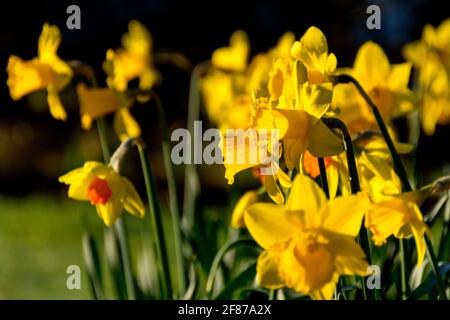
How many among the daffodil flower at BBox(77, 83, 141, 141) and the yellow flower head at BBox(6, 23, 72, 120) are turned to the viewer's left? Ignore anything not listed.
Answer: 2

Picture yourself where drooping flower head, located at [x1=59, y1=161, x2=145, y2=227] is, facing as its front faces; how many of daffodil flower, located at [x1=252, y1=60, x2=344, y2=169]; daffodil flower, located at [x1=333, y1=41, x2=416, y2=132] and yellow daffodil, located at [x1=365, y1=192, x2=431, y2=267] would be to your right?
0

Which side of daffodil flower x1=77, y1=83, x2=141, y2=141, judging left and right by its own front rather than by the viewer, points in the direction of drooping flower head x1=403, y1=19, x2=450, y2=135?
back

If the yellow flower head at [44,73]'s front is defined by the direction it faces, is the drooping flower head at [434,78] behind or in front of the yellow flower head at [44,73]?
behind

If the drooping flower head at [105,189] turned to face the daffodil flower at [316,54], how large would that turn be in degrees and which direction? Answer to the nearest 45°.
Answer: approximately 90° to its left

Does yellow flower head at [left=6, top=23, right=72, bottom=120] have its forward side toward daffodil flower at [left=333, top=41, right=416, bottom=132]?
no

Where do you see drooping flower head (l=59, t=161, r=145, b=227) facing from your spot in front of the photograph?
facing the viewer and to the left of the viewer

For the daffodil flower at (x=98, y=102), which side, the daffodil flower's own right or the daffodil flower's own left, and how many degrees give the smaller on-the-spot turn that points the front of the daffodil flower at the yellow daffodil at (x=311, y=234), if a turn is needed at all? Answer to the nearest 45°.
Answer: approximately 135° to the daffodil flower's own left

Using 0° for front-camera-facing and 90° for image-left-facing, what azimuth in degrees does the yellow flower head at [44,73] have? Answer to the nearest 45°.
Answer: approximately 90°

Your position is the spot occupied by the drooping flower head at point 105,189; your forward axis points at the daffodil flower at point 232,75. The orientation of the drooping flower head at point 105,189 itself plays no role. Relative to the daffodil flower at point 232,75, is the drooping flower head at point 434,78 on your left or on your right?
right

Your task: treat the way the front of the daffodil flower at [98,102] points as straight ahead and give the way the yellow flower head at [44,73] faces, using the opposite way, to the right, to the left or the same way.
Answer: the same way

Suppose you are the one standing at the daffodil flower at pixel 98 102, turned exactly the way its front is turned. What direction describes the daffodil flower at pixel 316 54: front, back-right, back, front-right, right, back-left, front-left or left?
back-left

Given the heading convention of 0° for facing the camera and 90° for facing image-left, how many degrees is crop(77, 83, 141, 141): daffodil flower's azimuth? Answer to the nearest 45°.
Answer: approximately 90°

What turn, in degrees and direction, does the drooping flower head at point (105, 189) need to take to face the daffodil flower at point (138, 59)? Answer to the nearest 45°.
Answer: approximately 135° to its right

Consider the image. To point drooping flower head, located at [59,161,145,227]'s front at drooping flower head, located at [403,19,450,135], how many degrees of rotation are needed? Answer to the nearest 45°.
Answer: approximately 180°
